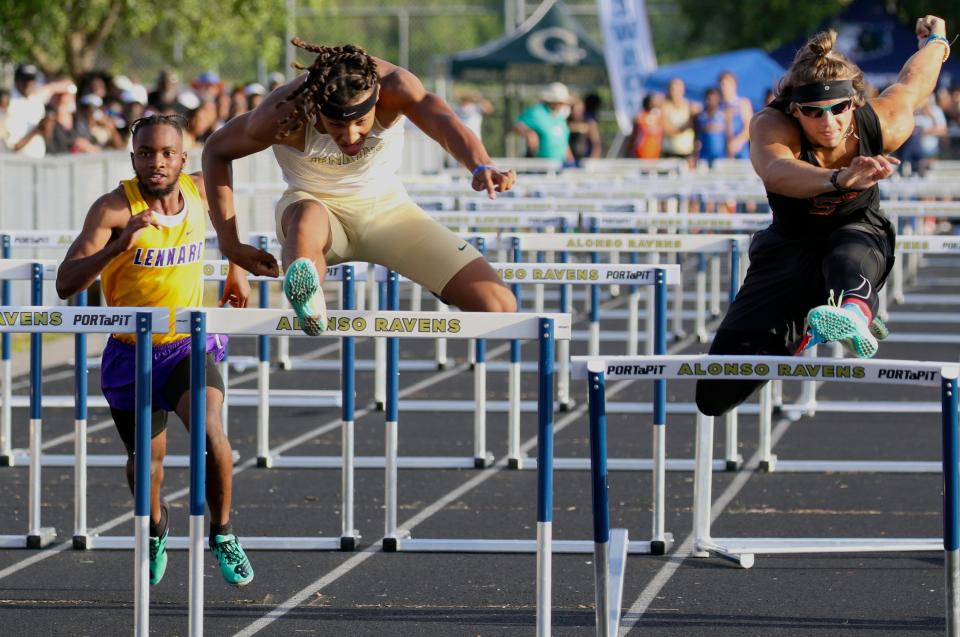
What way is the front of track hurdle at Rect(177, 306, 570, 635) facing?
toward the camera

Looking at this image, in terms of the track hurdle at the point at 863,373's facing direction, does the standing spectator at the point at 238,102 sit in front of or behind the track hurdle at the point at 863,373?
behind

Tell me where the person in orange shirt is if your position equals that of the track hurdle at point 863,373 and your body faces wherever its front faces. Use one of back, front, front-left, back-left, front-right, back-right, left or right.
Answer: back

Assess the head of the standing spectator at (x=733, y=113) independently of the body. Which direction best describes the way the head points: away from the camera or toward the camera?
toward the camera

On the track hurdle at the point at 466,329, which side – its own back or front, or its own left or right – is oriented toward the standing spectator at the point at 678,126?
back

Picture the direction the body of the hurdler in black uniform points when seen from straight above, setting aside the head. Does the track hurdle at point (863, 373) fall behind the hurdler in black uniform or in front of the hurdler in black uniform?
in front

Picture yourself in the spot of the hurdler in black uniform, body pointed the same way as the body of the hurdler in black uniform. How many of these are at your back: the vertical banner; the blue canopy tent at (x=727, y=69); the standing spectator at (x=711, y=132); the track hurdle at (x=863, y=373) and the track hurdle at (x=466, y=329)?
3

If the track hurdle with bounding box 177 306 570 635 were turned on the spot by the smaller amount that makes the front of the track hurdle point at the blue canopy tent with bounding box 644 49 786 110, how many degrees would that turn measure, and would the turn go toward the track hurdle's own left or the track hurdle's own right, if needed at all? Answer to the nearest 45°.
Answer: approximately 180°

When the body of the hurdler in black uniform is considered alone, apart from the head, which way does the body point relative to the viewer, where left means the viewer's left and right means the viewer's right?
facing the viewer

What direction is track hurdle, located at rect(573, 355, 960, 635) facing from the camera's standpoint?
toward the camera

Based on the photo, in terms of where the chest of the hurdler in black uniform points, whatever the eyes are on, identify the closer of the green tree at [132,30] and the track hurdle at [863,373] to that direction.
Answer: the track hurdle

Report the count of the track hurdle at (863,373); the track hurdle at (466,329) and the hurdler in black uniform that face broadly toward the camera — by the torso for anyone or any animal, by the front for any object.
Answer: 3

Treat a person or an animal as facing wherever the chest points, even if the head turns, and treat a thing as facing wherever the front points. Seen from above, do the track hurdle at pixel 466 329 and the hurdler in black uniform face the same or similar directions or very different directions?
same or similar directions

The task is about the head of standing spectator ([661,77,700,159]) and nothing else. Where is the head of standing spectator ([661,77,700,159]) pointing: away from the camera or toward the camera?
toward the camera

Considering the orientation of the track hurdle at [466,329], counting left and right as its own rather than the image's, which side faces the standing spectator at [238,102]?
back

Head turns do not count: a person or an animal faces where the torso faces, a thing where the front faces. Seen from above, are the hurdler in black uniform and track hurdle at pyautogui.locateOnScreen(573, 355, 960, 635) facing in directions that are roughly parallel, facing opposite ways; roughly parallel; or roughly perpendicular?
roughly parallel

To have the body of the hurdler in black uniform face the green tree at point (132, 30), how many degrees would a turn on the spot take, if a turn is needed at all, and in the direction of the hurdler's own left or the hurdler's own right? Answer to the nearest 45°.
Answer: approximately 135° to the hurdler's own right
